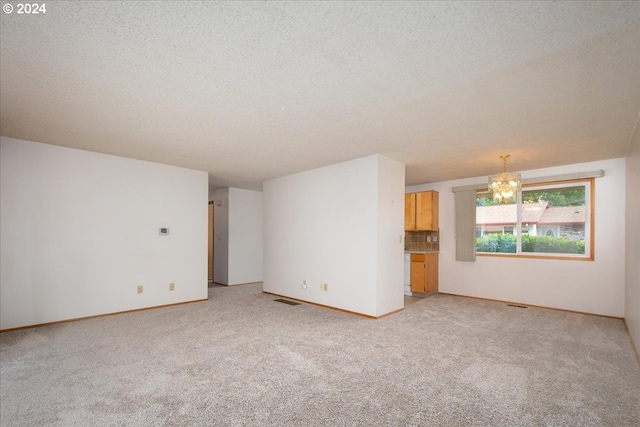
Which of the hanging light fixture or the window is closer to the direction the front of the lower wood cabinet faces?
the hanging light fixture

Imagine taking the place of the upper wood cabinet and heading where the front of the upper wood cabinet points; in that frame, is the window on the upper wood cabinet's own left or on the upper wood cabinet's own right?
on the upper wood cabinet's own left

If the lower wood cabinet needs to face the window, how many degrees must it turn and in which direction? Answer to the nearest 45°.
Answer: approximately 135° to its left

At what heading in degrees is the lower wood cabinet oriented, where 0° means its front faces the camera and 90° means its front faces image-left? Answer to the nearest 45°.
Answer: approximately 45°

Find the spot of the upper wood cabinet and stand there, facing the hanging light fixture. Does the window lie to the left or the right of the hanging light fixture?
left

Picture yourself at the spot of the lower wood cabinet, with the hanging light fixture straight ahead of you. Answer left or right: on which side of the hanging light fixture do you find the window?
left

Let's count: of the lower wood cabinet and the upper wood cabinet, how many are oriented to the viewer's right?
0

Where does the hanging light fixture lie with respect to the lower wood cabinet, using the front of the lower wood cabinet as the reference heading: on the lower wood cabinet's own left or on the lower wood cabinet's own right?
on the lower wood cabinet's own left

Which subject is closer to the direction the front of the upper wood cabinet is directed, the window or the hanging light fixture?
the hanging light fixture
